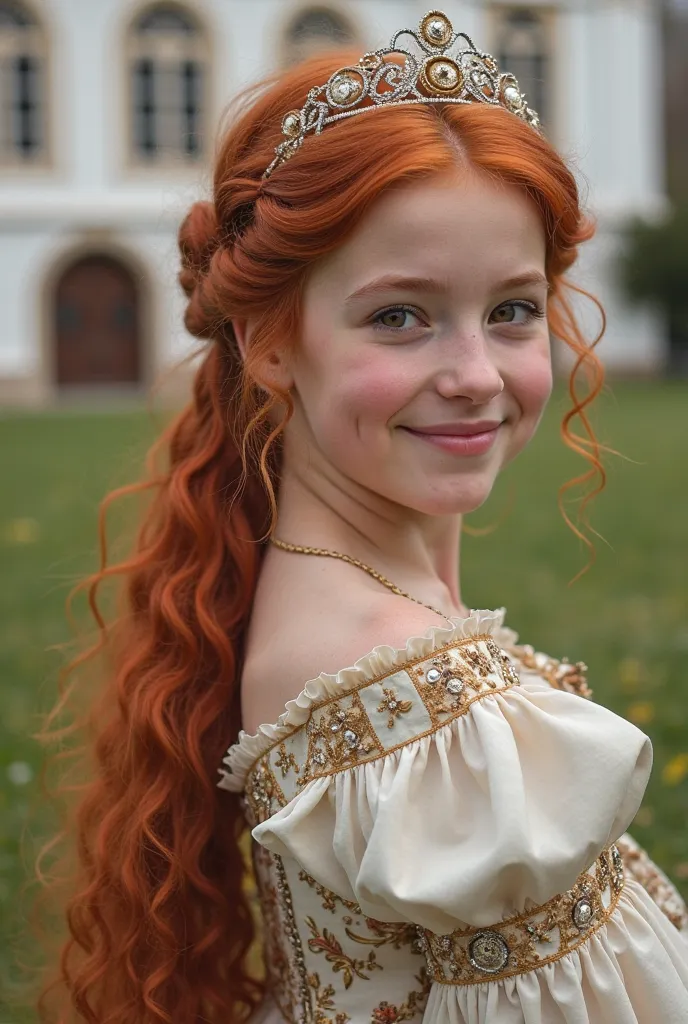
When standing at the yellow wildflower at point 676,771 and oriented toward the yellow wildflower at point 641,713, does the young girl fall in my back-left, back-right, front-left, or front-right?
back-left

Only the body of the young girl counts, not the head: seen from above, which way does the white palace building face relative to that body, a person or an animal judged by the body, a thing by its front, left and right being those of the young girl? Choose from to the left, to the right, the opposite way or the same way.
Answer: to the right

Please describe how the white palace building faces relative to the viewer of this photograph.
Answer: facing the viewer

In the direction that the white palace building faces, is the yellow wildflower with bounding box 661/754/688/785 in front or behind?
in front

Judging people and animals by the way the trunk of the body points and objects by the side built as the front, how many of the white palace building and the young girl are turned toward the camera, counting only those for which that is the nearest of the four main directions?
1

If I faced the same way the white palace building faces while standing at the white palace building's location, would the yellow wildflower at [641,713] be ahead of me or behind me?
ahead

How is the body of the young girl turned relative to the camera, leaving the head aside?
to the viewer's right

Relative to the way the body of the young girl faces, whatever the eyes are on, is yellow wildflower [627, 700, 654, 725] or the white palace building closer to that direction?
the yellow wildflower

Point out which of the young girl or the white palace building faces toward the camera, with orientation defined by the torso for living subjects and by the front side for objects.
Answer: the white palace building
